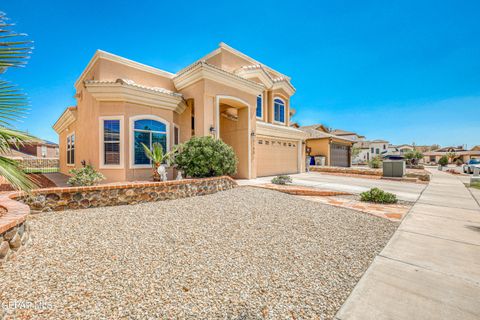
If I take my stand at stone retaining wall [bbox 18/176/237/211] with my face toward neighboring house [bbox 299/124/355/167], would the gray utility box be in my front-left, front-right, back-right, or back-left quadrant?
front-right

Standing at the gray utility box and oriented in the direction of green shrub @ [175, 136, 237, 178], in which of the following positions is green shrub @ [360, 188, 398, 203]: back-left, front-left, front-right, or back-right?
front-left

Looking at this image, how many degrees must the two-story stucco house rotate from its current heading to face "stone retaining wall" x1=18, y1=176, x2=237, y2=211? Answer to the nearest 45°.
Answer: approximately 45° to its right

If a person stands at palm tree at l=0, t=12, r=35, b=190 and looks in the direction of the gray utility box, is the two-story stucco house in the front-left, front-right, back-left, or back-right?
front-left

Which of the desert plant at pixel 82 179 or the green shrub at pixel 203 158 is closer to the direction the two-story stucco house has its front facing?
the green shrub

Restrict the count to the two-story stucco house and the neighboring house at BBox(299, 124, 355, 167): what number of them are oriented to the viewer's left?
0

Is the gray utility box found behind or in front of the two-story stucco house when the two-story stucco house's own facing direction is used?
in front

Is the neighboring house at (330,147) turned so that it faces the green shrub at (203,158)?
no

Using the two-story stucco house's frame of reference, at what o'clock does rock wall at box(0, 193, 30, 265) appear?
The rock wall is roughly at 2 o'clock from the two-story stucco house.

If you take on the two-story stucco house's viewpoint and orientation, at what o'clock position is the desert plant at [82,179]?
The desert plant is roughly at 3 o'clock from the two-story stucco house.

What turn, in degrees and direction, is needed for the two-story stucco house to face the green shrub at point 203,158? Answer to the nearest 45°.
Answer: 0° — it already faces it

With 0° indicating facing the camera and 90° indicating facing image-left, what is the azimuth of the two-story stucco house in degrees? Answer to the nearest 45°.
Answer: approximately 315°

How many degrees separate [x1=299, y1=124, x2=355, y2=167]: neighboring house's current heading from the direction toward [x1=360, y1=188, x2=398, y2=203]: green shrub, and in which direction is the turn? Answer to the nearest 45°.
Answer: approximately 45° to its right

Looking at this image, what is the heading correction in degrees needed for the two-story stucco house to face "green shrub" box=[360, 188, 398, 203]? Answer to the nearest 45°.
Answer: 0° — it already faces it
